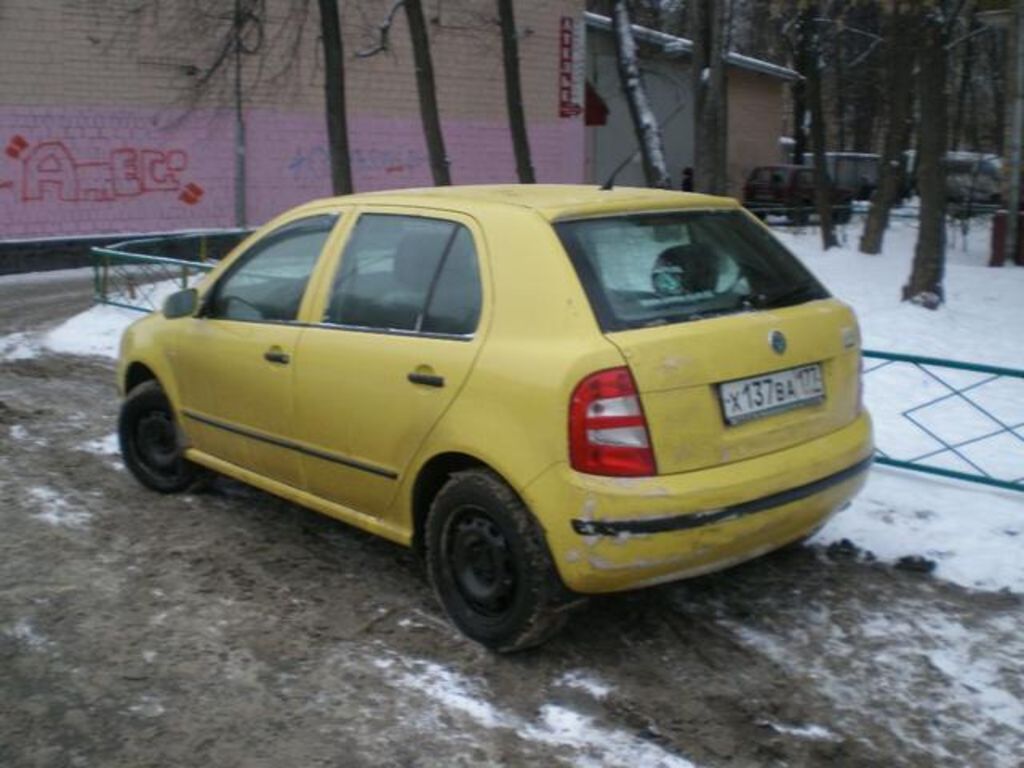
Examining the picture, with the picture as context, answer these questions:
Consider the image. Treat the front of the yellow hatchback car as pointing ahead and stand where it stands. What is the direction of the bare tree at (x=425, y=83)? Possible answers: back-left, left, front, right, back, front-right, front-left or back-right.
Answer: front-right

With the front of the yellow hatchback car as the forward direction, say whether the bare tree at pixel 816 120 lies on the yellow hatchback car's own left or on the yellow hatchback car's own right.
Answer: on the yellow hatchback car's own right

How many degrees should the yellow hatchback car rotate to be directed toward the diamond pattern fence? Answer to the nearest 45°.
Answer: approximately 90° to its right

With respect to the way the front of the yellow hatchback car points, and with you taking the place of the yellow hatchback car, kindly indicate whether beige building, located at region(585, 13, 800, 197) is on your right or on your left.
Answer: on your right

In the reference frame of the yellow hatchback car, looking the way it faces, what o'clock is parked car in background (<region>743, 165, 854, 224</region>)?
The parked car in background is roughly at 2 o'clock from the yellow hatchback car.

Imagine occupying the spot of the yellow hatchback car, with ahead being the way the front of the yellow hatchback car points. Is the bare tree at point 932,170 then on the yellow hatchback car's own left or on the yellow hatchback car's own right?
on the yellow hatchback car's own right

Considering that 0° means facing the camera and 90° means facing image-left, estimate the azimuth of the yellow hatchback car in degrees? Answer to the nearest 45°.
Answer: approximately 135°

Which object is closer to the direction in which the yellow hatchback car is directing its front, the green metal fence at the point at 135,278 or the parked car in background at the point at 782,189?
the green metal fence
